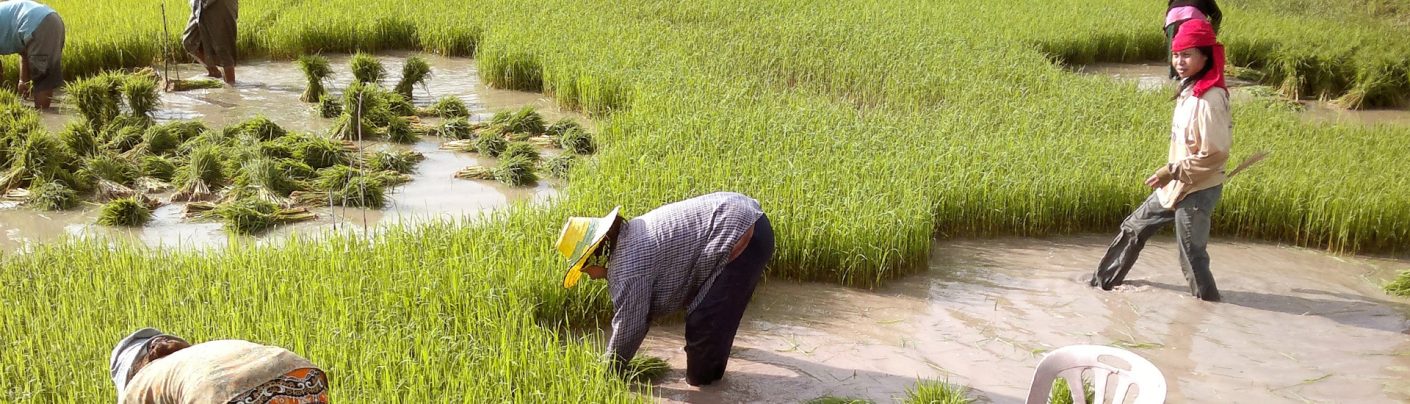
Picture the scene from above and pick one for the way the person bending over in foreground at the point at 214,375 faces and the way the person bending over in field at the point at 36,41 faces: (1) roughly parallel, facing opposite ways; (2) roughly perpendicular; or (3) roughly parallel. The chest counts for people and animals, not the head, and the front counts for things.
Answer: roughly parallel

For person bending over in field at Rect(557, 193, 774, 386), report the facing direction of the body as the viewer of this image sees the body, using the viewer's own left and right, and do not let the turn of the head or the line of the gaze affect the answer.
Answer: facing to the left of the viewer

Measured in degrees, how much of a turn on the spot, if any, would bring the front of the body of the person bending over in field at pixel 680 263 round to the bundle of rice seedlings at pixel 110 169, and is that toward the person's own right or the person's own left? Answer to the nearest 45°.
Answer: approximately 45° to the person's own right

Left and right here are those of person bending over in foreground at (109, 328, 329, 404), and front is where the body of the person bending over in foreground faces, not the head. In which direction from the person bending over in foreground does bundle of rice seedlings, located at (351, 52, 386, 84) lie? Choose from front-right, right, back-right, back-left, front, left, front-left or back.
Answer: right

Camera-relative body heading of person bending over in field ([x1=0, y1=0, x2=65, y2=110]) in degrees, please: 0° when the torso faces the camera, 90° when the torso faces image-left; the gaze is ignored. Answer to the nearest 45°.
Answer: approximately 90°

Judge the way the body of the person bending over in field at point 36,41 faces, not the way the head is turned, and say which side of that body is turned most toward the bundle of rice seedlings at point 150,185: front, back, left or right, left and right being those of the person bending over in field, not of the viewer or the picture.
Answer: left

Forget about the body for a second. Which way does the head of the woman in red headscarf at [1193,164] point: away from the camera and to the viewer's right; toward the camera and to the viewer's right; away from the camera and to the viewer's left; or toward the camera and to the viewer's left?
toward the camera and to the viewer's left

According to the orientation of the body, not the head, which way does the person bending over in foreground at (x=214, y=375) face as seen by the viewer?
to the viewer's left
